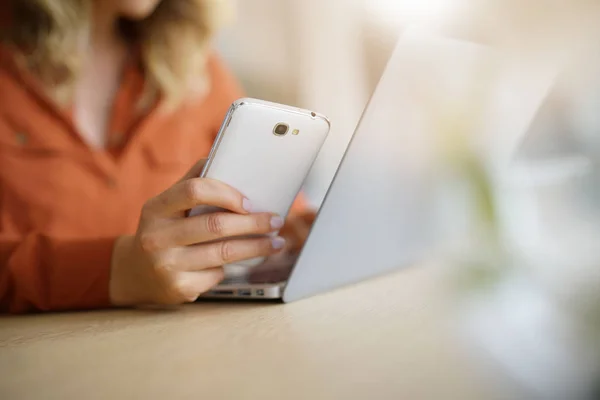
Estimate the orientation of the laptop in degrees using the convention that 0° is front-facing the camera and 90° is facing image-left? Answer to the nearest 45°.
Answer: approximately 135°

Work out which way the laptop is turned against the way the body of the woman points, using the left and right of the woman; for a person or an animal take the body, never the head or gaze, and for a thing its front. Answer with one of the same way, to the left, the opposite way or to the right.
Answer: the opposite way
